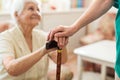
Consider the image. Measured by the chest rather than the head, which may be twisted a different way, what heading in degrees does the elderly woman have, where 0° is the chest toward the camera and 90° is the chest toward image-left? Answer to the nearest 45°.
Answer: approximately 315°

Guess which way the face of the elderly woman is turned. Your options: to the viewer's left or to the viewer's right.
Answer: to the viewer's right

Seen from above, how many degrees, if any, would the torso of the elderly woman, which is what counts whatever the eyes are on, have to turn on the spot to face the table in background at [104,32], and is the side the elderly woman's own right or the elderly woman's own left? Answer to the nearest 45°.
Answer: approximately 90° to the elderly woman's own left
